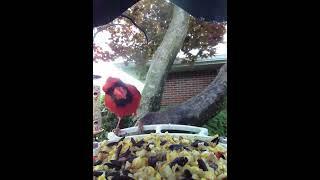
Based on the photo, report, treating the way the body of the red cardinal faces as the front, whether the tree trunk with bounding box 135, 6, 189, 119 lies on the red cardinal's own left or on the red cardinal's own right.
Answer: on the red cardinal's own left

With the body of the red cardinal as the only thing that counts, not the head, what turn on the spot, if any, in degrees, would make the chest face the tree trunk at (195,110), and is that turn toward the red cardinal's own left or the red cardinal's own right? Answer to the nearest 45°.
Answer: approximately 90° to the red cardinal's own left

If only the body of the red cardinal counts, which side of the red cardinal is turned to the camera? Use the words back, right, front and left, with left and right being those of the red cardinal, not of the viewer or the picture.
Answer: front
